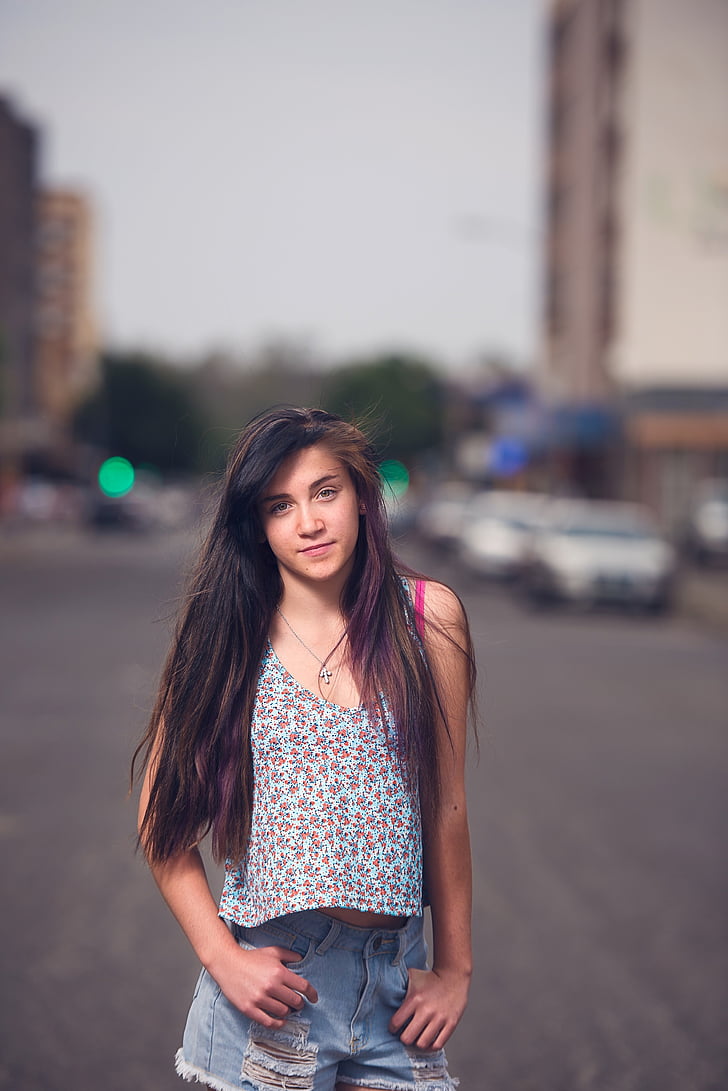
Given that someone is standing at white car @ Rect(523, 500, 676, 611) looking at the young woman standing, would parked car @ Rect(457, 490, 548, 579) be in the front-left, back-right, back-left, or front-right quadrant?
back-right

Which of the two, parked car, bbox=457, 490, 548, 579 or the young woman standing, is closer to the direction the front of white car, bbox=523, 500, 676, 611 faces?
the young woman standing

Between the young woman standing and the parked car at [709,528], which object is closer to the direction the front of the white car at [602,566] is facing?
the young woman standing

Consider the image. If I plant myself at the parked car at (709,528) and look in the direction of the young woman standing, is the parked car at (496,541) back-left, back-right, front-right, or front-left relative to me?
front-right

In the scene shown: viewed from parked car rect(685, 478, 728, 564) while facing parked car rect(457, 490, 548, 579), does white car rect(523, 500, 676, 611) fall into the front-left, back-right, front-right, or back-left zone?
front-left

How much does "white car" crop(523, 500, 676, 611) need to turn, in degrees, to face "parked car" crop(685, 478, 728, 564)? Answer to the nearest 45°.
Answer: approximately 135° to its left

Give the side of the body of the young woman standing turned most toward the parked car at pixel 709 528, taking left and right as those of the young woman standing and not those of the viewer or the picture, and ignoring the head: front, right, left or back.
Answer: back

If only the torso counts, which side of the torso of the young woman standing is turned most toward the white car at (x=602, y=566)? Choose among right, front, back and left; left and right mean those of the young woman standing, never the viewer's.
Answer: back

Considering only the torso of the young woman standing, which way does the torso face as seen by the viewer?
toward the camera

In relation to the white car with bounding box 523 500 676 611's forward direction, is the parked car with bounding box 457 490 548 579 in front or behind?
behind

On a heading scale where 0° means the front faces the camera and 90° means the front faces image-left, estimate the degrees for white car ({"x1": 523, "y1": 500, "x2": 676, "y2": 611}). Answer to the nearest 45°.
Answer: approximately 315°

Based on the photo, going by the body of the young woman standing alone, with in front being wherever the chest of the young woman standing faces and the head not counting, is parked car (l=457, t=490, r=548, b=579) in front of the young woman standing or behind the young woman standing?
behind

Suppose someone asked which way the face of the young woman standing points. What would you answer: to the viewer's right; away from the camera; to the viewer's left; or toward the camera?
toward the camera
